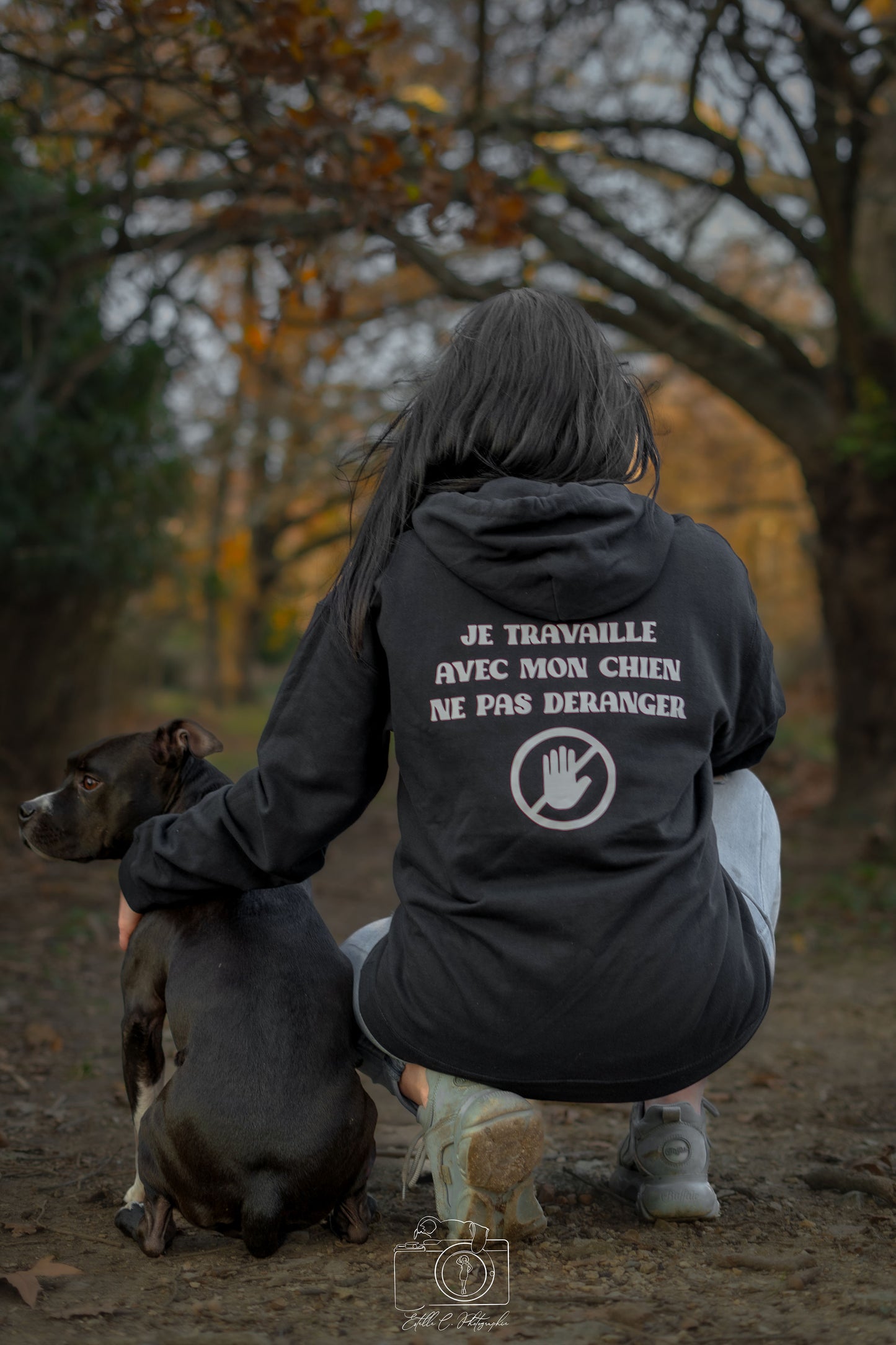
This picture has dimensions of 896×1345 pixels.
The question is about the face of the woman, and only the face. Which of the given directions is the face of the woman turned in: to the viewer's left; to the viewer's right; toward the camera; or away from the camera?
away from the camera

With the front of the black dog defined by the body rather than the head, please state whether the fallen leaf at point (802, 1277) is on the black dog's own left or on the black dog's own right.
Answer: on the black dog's own right

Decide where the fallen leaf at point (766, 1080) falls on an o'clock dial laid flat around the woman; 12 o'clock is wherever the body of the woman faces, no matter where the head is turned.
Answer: The fallen leaf is roughly at 1 o'clock from the woman.

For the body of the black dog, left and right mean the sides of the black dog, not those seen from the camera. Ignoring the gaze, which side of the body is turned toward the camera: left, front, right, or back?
back

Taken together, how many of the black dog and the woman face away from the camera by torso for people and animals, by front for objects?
2

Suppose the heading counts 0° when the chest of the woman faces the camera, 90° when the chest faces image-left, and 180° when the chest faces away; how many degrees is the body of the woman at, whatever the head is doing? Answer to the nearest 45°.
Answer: approximately 180°
